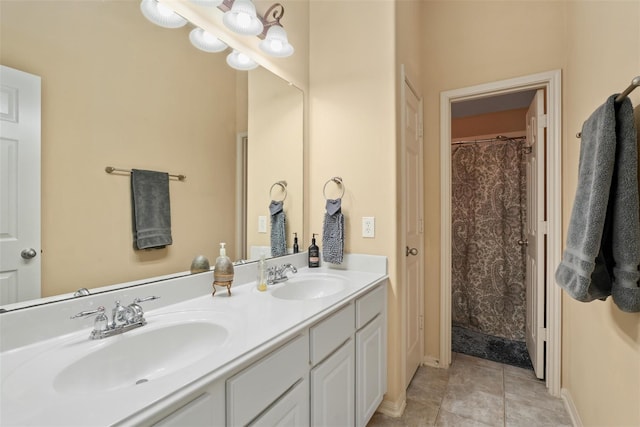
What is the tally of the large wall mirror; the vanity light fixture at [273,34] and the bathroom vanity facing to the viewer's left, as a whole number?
0

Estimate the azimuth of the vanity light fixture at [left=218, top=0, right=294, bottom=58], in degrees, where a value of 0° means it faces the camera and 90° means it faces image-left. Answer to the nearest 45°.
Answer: approximately 315°

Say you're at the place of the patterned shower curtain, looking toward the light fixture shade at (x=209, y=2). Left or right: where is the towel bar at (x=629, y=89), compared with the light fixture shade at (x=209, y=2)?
left

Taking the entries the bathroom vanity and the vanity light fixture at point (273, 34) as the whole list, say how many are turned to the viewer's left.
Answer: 0

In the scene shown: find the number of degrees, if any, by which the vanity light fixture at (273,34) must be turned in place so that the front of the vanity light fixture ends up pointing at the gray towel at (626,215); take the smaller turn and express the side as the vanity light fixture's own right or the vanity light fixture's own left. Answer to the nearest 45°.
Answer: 0° — it already faces it

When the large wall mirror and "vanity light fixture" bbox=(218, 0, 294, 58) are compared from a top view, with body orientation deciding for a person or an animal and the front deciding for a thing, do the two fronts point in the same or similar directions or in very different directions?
same or similar directions

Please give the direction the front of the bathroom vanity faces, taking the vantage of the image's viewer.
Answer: facing the viewer and to the right of the viewer

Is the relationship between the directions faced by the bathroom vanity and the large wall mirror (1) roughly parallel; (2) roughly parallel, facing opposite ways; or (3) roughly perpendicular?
roughly parallel

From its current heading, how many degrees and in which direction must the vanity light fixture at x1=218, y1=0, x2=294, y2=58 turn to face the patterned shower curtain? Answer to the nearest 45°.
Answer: approximately 45° to its left

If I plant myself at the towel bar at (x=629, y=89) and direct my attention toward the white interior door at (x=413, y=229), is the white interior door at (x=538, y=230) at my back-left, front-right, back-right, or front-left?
front-right

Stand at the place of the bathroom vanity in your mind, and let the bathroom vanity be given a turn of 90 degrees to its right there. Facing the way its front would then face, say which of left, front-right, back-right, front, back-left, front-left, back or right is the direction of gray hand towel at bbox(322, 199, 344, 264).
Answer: back

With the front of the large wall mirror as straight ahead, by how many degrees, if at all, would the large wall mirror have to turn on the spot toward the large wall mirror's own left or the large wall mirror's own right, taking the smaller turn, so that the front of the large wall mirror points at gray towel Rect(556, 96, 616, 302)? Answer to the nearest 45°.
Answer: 0° — it already faces it
